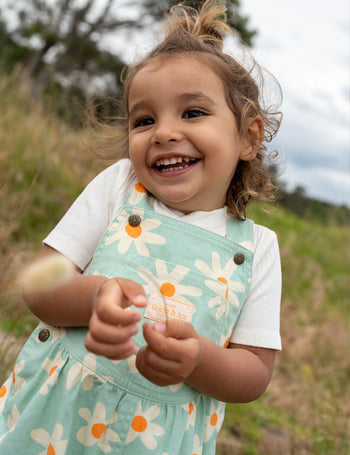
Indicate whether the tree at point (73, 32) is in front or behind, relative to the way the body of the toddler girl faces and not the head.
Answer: behind

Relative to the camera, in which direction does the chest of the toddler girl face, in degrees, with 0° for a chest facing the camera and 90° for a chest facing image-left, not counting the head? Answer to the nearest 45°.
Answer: approximately 0°
